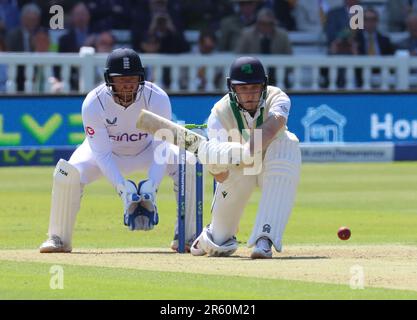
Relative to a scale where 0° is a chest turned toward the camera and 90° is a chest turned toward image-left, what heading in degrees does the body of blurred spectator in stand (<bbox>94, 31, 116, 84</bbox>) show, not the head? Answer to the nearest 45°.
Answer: approximately 0°

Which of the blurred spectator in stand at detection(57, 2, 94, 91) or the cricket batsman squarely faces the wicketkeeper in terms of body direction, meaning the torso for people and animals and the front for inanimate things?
the blurred spectator in stand

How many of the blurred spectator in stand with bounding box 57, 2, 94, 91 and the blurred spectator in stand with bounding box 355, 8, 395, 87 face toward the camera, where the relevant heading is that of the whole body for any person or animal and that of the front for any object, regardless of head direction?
2

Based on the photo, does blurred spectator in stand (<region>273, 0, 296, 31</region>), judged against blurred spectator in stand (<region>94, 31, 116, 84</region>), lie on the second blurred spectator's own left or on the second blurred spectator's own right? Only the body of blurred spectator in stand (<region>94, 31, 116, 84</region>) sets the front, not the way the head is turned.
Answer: on the second blurred spectator's own left
